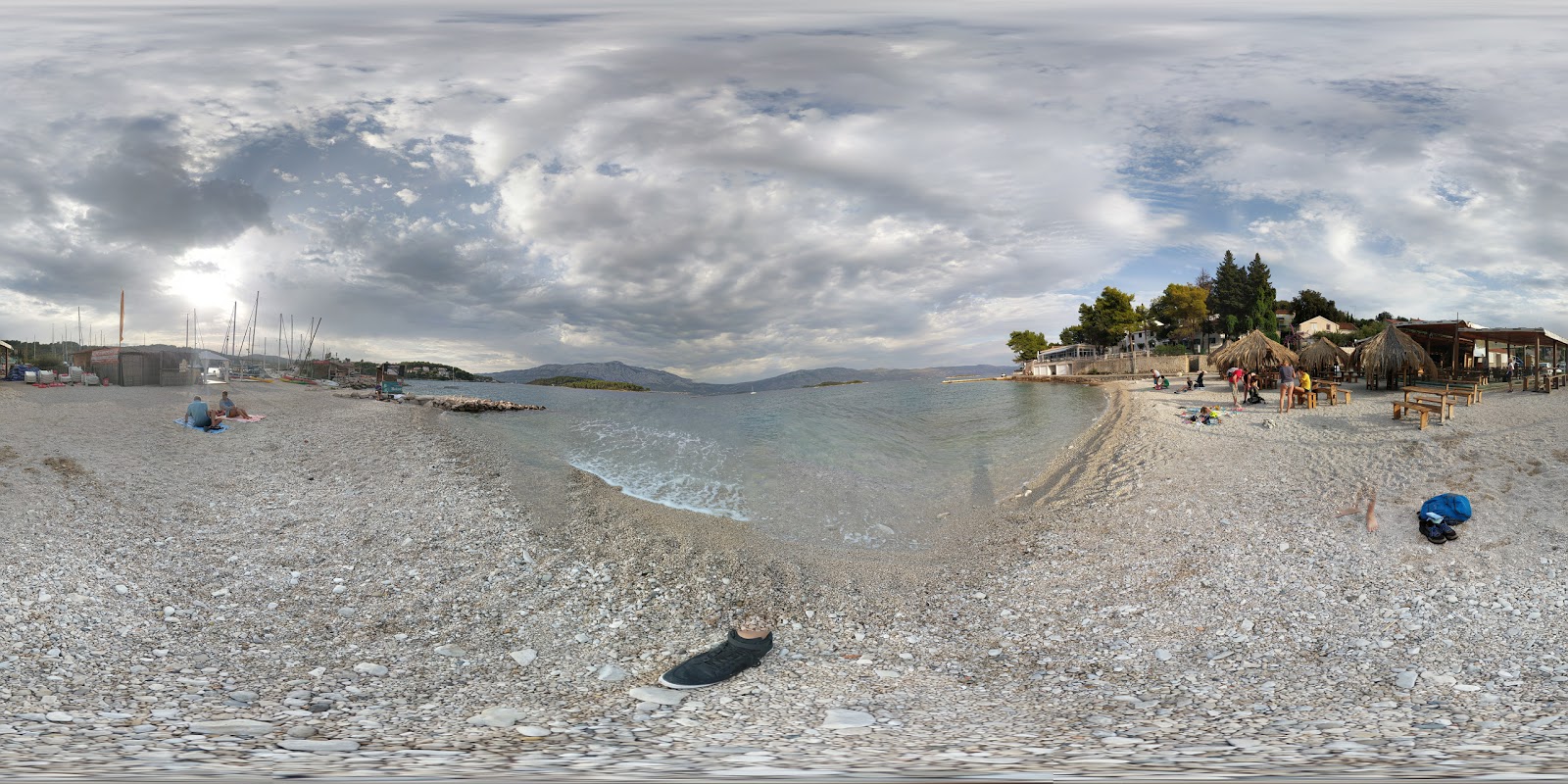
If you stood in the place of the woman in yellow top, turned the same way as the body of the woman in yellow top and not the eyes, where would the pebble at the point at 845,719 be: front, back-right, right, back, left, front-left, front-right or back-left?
left

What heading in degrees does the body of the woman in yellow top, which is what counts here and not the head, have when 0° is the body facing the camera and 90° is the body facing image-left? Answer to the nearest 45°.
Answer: approximately 90°

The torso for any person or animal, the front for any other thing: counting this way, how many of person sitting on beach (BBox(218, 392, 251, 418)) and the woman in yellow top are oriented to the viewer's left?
1

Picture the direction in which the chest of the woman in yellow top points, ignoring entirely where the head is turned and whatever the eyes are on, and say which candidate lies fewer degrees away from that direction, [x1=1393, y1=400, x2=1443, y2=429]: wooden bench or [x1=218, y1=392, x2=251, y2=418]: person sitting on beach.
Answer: the person sitting on beach

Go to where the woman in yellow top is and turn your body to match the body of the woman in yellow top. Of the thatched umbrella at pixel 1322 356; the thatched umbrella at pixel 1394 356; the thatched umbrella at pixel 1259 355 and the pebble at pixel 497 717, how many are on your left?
1

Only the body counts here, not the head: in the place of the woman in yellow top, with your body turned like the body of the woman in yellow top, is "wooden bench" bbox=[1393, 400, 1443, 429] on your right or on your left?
on your left

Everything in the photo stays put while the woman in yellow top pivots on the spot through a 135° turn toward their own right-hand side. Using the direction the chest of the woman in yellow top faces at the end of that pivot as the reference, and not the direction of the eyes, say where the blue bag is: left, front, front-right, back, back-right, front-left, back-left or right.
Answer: back-right

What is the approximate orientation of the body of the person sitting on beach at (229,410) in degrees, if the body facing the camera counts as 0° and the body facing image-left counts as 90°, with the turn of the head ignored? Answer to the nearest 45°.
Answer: approximately 270°

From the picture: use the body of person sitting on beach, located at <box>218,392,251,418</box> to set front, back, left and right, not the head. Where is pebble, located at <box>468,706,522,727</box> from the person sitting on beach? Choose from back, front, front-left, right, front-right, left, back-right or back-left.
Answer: right
